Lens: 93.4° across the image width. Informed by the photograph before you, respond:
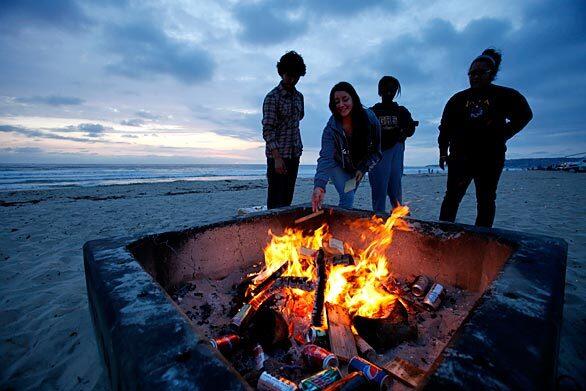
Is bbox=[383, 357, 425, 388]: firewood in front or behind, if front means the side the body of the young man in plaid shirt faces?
in front

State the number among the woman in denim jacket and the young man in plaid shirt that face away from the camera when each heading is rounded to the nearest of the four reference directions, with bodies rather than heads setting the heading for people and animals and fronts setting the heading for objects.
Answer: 0

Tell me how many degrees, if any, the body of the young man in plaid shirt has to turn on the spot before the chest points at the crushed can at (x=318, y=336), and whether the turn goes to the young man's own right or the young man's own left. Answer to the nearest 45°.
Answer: approximately 45° to the young man's own right

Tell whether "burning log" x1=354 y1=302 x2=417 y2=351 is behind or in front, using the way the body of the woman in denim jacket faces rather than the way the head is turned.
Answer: in front

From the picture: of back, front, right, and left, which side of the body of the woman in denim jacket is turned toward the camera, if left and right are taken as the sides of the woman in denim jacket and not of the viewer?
front

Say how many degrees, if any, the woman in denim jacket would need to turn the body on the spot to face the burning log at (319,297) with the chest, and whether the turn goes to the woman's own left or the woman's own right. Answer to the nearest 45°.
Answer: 0° — they already face it

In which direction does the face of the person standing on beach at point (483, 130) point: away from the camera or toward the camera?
toward the camera

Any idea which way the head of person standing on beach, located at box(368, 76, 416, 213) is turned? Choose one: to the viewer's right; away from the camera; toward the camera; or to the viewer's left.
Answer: toward the camera

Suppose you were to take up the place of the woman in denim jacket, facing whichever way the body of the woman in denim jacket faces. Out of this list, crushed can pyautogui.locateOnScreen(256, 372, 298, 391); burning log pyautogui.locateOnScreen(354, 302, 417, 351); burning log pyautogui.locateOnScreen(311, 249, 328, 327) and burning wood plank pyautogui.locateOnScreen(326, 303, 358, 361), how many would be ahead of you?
4

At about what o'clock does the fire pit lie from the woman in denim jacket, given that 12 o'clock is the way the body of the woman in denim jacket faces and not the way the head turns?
The fire pit is roughly at 12 o'clock from the woman in denim jacket.

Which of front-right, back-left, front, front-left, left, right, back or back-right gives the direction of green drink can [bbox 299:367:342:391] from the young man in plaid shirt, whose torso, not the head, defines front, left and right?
front-right

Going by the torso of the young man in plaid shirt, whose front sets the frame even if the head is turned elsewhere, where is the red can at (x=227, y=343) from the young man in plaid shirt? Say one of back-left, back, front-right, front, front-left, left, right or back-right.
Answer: front-right

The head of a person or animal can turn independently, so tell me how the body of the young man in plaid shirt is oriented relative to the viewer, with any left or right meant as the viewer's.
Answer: facing the viewer and to the right of the viewer
